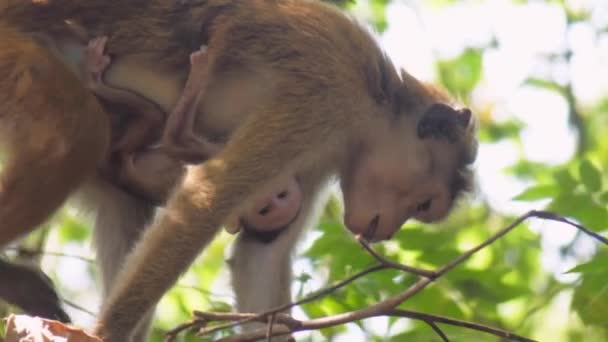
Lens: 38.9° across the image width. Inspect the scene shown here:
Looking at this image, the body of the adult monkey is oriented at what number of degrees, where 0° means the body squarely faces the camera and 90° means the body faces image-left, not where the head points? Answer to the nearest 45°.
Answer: approximately 270°

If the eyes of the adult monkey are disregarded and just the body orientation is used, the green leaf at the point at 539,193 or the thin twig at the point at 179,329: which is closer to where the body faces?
the green leaf

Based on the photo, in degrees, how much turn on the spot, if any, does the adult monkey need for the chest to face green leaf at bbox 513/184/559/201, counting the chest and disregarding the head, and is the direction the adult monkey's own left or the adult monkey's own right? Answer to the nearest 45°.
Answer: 0° — it already faces it

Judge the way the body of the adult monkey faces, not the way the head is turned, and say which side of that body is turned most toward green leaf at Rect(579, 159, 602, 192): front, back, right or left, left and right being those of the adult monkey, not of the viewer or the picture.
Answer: front

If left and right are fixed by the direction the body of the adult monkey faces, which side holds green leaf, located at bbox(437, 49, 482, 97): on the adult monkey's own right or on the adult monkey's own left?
on the adult monkey's own left

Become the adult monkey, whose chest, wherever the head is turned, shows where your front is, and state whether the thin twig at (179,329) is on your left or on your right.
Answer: on your right

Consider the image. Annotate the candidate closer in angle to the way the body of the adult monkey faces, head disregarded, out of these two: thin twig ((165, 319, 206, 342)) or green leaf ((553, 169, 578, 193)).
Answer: the green leaf
